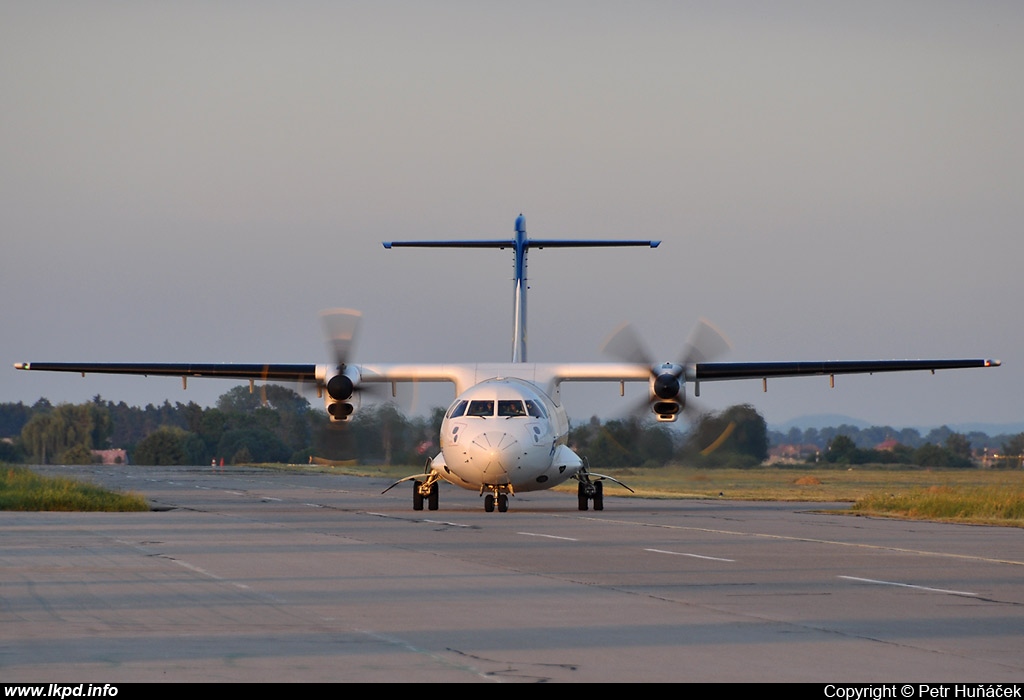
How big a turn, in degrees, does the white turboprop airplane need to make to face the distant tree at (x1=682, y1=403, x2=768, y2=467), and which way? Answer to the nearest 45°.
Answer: approximately 135° to its left

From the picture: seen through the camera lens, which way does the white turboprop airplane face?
facing the viewer
